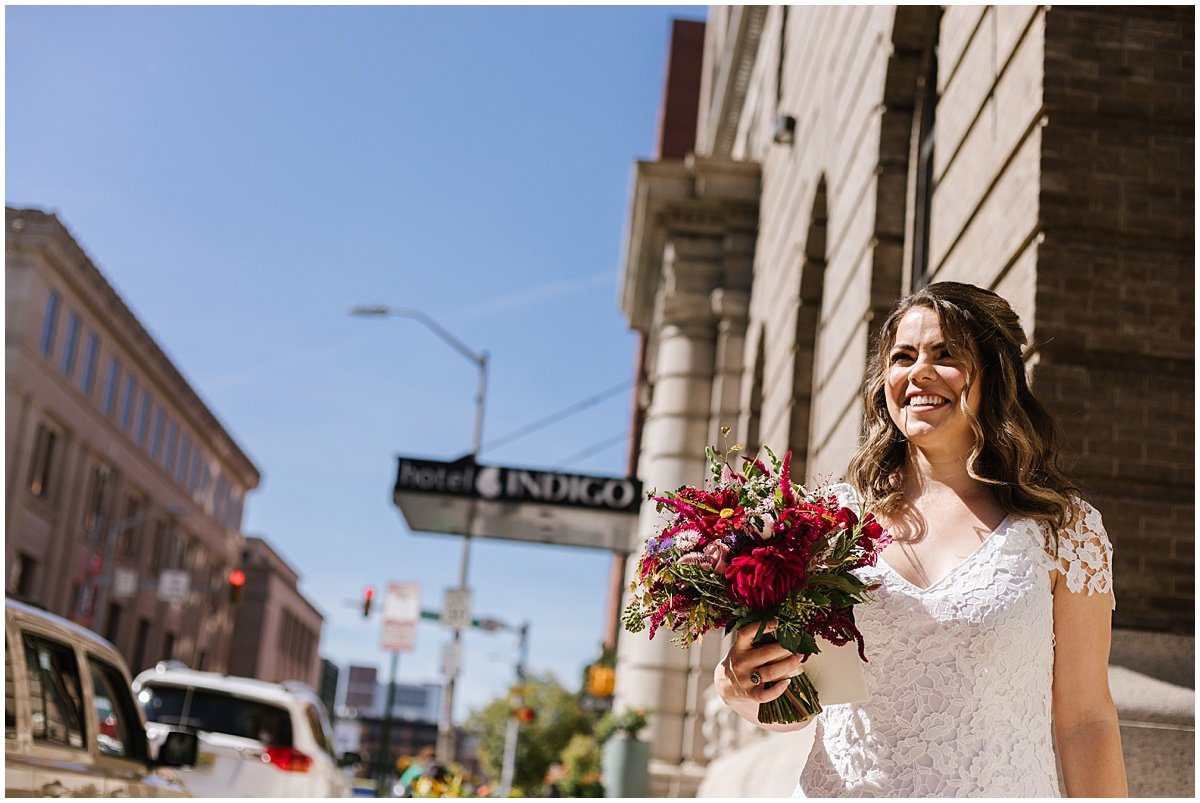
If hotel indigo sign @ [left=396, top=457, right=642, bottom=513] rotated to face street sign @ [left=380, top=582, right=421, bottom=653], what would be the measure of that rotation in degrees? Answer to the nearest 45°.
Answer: approximately 180°

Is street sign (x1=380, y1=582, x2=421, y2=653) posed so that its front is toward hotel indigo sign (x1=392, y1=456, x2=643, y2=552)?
yes

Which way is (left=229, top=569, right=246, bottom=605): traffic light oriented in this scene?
toward the camera

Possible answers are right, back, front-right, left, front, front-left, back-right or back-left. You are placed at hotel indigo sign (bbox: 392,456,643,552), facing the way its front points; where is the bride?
front

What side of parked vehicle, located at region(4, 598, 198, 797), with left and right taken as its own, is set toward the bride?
right

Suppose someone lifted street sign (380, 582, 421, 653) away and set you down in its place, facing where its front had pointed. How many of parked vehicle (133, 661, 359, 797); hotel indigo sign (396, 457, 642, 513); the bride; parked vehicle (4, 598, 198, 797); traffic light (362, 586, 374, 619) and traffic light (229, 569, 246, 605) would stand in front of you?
4

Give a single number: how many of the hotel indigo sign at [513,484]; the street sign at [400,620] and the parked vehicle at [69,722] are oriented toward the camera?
2

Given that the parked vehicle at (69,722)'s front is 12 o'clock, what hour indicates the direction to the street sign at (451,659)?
The street sign is roughly at 11 o'clock from the parked vehicle.

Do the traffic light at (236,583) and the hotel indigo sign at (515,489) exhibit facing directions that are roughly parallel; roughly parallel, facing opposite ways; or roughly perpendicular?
roughly parallel

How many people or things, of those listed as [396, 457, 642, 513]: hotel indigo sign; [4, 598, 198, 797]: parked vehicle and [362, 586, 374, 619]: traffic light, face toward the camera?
2

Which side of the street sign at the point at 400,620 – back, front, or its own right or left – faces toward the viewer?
front

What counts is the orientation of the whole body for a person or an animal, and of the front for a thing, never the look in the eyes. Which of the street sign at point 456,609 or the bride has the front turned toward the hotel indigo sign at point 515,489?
the street sign

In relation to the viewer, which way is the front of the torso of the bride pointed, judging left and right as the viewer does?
facing the viewer and to the left of the viewer

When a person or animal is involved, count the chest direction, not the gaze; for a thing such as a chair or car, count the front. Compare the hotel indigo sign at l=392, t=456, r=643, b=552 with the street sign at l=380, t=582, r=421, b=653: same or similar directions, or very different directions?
same or similar directions

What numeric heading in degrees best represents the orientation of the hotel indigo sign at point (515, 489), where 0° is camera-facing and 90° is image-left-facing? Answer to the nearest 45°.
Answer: approximately 0°

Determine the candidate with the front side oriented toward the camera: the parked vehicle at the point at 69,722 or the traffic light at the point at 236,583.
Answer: the traffic light
